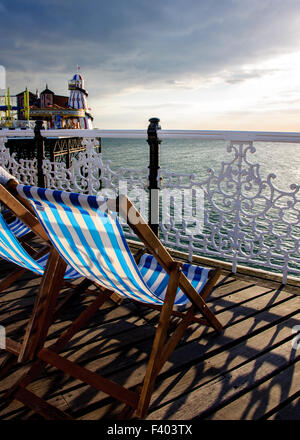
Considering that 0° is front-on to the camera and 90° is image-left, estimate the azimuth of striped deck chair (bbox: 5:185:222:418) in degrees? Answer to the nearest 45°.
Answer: approximately 225°

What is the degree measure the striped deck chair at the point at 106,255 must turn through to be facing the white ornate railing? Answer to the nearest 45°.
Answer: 0° — it already faces it
